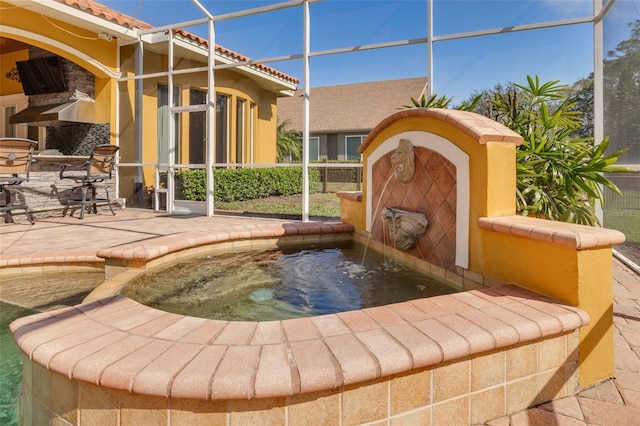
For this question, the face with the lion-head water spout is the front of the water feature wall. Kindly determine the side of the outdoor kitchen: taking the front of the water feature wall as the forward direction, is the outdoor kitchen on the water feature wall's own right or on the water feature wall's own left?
on the water feature wall's own right

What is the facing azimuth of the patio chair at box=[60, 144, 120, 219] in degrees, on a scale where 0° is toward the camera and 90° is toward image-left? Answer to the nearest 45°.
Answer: approximately 135°

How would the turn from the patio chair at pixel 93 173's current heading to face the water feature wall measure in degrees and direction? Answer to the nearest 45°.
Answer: approximately 135° to its left

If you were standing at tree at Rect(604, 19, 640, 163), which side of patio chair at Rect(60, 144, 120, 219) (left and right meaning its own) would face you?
back

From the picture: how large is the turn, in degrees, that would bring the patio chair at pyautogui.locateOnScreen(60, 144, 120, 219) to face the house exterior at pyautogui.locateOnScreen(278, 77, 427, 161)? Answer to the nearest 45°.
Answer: approximately 90° to its right

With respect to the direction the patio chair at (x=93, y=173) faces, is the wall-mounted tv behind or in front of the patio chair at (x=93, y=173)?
in front

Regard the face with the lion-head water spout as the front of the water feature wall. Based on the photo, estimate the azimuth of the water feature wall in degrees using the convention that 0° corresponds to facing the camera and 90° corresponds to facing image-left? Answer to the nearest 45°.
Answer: approximately 45°

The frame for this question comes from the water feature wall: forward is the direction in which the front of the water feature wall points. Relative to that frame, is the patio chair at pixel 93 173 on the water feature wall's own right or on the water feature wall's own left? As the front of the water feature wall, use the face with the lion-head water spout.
on the water feature wall's own right
